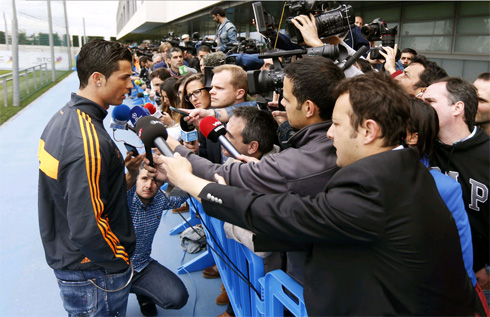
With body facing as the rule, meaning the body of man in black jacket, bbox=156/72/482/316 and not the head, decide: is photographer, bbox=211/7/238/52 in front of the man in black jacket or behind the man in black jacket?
in front

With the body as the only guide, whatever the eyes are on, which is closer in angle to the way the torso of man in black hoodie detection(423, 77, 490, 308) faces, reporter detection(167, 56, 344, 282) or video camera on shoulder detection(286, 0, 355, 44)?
the reporter

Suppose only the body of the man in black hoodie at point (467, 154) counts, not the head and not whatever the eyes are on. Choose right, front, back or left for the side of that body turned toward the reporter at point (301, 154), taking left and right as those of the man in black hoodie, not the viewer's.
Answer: front

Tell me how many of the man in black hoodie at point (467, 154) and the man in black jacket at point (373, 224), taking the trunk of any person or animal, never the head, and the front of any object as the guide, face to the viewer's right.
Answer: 0

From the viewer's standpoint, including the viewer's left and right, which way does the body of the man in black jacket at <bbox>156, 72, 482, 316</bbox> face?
facing away from the viewer and to the left of the viewer

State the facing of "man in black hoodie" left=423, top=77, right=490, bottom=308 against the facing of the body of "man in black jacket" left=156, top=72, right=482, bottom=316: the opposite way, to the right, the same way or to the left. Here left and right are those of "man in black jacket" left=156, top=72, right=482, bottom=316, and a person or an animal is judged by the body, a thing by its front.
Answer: to the left

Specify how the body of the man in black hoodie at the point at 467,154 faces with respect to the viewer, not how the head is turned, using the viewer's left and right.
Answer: facing the viewer and to the left of the viewer

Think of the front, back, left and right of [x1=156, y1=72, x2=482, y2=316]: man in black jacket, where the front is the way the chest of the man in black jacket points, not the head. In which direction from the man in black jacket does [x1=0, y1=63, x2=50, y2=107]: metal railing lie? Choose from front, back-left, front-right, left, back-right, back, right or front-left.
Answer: front

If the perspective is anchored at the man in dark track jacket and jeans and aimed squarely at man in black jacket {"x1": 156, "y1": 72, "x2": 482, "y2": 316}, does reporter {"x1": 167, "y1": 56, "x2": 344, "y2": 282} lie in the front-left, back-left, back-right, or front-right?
front-left

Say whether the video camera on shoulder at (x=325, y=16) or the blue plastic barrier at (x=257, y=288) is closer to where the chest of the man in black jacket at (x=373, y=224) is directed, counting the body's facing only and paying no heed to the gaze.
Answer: the blue plastic barrier

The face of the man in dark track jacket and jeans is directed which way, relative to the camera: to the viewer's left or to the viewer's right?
to the viewer's right

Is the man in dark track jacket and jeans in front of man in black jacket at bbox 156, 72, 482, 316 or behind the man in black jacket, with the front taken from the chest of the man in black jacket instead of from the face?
in front

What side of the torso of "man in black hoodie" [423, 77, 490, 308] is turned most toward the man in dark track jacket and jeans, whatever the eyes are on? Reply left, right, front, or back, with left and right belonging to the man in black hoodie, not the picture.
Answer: front

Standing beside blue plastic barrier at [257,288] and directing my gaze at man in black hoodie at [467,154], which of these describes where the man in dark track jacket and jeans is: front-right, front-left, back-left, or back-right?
back-left

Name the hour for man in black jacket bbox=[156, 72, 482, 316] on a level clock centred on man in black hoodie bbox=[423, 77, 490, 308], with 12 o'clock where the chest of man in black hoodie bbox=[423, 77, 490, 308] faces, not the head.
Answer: man in black jacket bbox=[156, 72, 482, 316] is roughly at 11 o'clock from man in black hoodie bbox=[423, 77, 490, 308].

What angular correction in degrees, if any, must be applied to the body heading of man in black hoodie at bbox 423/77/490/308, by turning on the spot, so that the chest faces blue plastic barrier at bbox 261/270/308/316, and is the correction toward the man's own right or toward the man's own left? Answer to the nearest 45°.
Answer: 0° — they already face it

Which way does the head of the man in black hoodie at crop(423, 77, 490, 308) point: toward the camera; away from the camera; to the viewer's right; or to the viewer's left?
to the viewer's left
